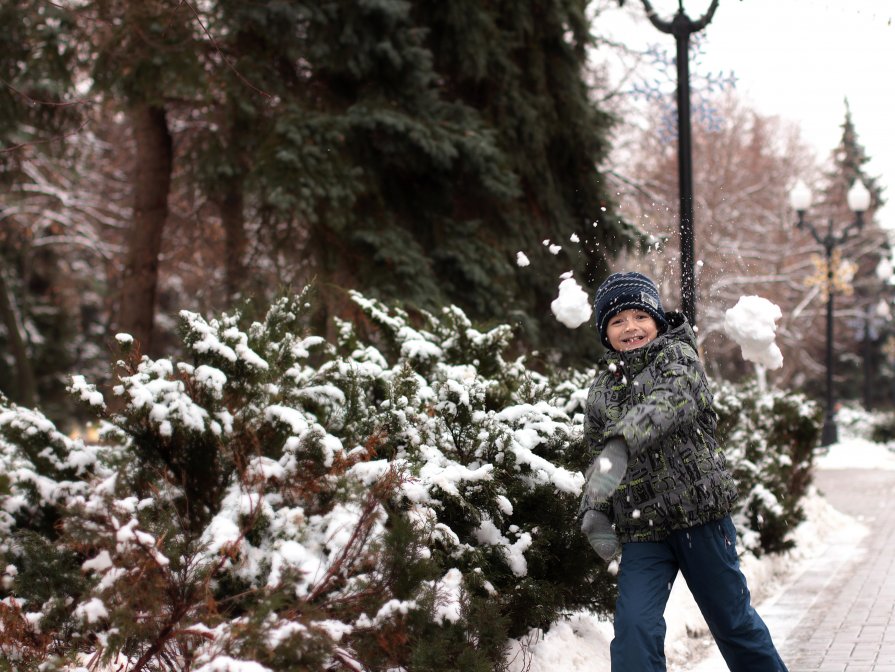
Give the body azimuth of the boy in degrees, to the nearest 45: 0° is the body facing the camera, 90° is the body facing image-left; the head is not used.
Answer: approximately 45°

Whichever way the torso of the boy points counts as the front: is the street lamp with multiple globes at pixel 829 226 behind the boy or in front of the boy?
behind

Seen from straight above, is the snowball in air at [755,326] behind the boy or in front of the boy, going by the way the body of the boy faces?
behind

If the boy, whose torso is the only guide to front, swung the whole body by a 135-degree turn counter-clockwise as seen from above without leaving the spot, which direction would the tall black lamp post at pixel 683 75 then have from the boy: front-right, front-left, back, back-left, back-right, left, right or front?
left

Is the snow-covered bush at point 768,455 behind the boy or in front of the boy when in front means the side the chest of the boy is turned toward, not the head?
behind

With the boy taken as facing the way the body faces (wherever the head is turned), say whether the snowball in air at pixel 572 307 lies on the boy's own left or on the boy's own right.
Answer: on the boy's own right
